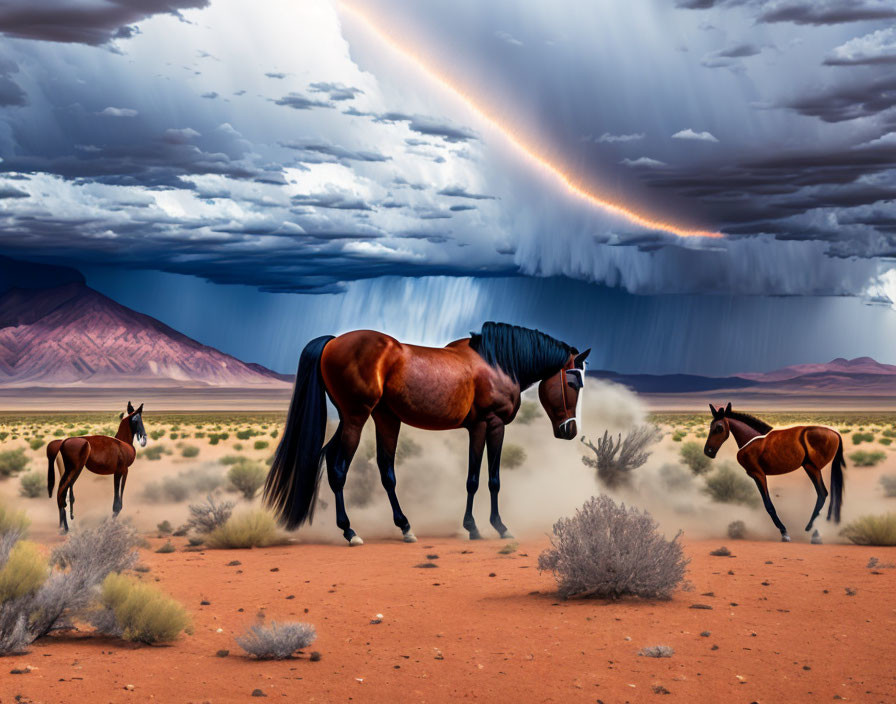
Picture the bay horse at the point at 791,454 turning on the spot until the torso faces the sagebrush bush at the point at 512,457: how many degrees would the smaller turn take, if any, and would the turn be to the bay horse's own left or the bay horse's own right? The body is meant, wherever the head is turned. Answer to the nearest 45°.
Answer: approximately 45° to the bay horse's own right

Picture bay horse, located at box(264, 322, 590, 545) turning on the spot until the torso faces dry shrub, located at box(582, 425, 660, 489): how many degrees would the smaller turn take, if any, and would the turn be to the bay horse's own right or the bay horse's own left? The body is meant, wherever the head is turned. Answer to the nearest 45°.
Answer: approximately 45° to the bay horse's own left

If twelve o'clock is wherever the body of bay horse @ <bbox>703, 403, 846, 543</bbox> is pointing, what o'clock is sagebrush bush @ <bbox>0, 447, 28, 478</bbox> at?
The sagebrush bush is roughly at 1 o'clock from the bay horse.

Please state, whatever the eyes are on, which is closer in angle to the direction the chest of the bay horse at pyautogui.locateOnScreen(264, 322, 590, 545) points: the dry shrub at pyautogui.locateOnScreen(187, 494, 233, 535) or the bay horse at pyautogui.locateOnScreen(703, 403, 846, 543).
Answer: the bay horse

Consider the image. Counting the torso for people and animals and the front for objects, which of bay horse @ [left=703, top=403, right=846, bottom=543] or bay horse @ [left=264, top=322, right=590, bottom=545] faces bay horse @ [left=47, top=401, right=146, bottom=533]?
bay horse @ [left=703, top=403, right=846, bottom=543]

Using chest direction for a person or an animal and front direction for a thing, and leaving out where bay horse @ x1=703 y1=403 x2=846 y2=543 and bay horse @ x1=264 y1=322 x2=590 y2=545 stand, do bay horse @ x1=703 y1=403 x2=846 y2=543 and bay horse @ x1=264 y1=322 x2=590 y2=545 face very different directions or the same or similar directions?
very different directions

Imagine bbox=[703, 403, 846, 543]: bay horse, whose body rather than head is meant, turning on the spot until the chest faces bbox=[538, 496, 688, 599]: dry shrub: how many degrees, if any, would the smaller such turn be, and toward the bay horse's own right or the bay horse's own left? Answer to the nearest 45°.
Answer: approximately 90° to the bay horse's own left

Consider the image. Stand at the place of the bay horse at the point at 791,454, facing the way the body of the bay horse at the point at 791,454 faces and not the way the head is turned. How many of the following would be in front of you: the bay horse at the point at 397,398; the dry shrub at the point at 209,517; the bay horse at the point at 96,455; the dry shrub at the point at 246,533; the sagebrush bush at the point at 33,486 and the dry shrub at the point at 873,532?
5

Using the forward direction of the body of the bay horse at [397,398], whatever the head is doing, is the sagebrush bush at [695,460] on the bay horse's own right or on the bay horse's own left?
on the bay horse's own left

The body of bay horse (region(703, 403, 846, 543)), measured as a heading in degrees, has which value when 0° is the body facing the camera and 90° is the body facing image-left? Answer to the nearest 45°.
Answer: approximately 90°

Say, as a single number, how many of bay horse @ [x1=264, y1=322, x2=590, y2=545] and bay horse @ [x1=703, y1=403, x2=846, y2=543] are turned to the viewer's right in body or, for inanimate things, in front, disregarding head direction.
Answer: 1

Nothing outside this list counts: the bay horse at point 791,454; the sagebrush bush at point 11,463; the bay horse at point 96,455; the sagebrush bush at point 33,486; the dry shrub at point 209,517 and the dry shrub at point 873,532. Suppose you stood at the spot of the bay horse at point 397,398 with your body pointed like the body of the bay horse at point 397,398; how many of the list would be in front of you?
2

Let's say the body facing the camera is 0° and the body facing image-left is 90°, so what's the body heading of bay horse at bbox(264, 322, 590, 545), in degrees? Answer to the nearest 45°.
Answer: approximately 270°

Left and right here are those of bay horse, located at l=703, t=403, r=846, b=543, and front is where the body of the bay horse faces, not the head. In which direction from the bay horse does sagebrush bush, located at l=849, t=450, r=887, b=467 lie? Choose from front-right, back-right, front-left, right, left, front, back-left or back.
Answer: right

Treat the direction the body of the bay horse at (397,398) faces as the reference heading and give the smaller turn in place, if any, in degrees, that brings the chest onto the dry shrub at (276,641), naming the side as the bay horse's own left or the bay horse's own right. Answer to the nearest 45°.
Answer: approximately 90° to the bay horse's own right

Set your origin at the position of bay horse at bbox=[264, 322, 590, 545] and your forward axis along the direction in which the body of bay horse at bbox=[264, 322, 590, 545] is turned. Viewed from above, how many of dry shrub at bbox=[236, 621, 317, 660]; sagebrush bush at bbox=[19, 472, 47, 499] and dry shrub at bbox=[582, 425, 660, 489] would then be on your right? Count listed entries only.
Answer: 1

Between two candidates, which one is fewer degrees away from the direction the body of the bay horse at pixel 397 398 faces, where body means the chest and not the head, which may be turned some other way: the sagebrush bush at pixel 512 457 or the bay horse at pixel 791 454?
the bay horse
